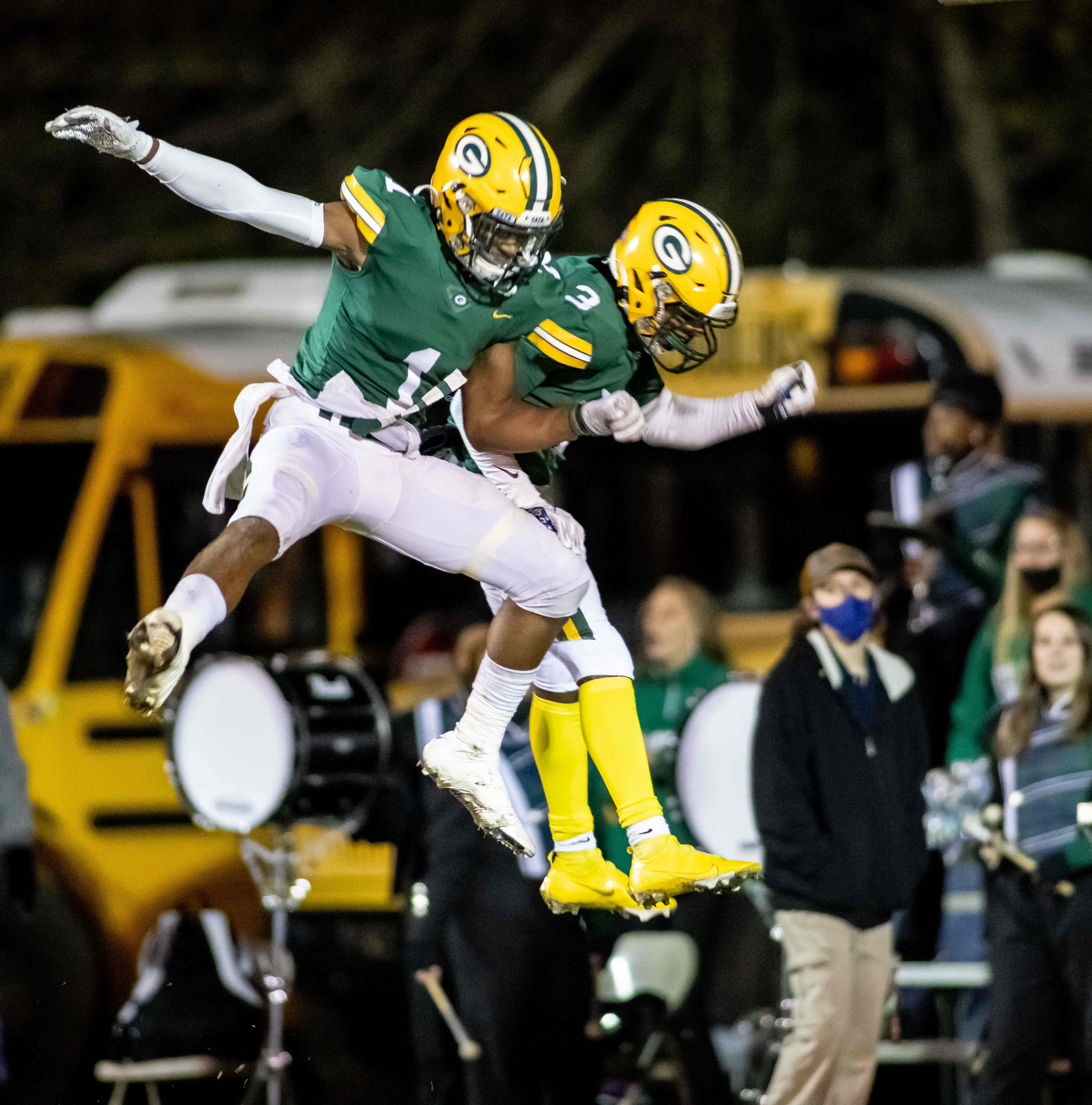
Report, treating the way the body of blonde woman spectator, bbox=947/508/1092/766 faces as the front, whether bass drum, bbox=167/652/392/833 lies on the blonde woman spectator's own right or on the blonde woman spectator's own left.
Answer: on the blonde woman spectator's own right

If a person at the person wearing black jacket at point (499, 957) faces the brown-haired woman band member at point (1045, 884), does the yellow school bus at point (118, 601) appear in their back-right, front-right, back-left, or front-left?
back-left

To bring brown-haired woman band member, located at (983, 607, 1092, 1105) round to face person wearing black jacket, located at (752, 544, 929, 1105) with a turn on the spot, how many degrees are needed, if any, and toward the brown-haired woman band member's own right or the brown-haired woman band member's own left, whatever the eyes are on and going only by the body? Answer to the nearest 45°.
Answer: approximately 45° to the brown-haired woman band member's own right

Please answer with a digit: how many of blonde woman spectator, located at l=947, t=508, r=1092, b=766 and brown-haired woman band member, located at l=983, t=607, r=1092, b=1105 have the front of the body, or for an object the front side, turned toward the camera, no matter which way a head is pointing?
2

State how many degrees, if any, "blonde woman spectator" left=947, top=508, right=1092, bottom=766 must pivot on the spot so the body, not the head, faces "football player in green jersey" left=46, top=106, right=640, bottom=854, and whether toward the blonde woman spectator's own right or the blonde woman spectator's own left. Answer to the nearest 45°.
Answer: approximately 45° to the blonde woman spectator's own right

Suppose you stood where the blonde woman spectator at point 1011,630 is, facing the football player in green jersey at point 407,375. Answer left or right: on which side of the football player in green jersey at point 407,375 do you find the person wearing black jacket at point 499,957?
right

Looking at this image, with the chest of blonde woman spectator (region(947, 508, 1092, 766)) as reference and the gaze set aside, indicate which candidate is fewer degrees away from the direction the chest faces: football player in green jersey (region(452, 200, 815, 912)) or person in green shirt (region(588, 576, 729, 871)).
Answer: the football player in green jersey

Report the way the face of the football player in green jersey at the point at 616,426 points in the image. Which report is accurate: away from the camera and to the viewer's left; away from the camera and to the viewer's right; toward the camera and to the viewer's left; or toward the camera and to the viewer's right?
toward the camera and to the viewer's right

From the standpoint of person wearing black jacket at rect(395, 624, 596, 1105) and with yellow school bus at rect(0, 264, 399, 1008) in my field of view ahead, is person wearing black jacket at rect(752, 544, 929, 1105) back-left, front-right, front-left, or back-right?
back-right

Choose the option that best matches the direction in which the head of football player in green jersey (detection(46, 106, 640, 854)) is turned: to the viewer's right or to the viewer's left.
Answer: to the viewer's right

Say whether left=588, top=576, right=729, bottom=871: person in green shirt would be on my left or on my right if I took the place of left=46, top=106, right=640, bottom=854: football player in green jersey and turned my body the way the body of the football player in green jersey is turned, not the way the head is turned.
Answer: on my left

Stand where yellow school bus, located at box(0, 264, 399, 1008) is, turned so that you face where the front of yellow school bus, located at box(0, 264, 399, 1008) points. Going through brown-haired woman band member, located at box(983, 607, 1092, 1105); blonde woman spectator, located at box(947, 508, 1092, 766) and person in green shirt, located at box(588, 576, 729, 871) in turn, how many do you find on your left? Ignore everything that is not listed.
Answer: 3

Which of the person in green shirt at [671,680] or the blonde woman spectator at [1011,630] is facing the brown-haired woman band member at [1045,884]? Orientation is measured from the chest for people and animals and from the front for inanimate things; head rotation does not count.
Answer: the blonde woman spectator at [1011,630]
